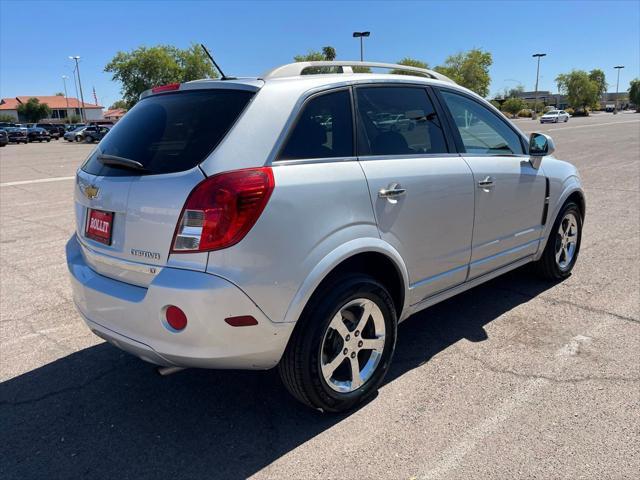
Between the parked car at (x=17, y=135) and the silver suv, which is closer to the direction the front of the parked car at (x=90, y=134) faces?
the silver suv

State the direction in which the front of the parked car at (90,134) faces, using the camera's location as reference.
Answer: facing the viewer and to the left of the viewer

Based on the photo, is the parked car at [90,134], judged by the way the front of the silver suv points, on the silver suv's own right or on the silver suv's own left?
on the silver suv's own left

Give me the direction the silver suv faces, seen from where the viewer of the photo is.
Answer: facing away from the viewer and to the right of the viewer

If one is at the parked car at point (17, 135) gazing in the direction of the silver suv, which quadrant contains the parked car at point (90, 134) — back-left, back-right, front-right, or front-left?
front-left

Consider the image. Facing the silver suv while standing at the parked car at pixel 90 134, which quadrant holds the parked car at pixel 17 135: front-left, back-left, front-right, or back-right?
back-right

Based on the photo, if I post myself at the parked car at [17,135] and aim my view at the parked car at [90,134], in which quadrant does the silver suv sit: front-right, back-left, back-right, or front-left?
front-right

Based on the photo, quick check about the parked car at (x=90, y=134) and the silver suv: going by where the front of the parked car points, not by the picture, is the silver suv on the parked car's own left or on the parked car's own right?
on the parked car's own left

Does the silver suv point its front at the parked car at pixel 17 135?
no

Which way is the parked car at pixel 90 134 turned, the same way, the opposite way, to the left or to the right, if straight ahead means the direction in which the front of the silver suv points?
the opposite way
